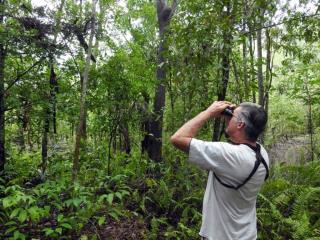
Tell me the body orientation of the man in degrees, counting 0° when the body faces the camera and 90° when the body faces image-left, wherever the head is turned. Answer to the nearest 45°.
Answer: approximately 135°
